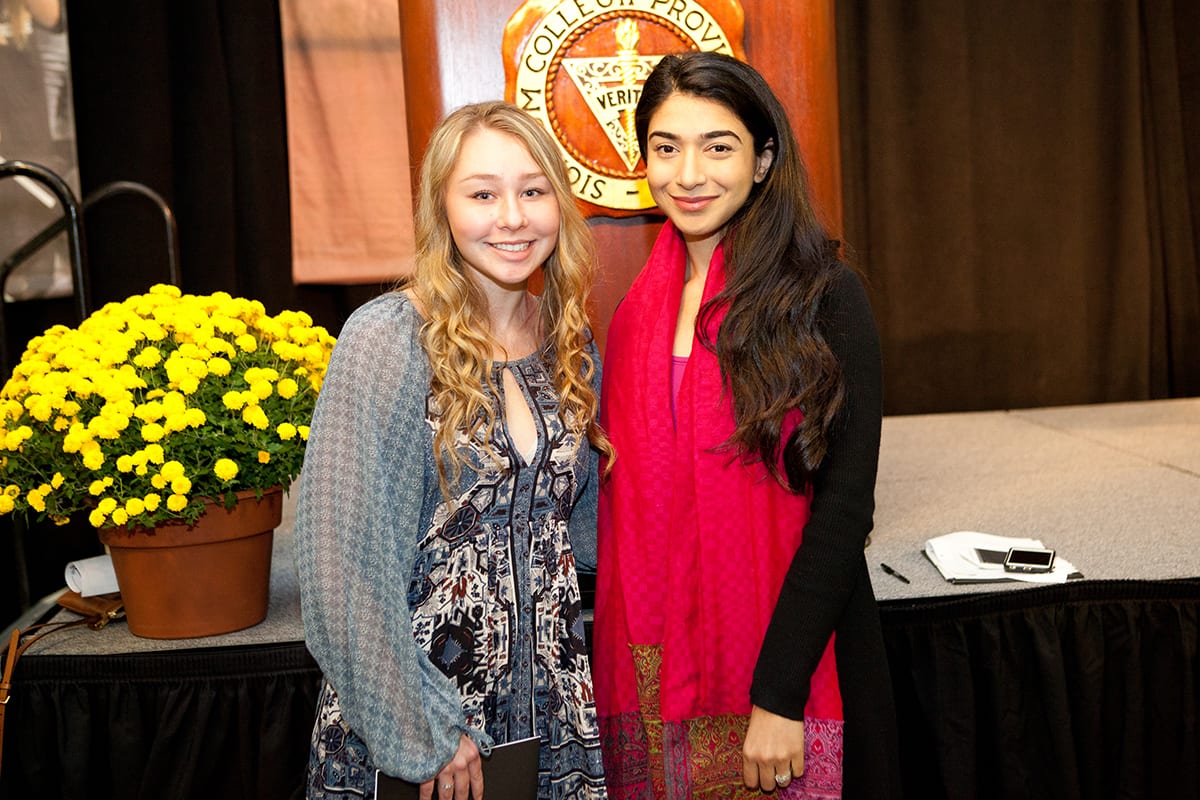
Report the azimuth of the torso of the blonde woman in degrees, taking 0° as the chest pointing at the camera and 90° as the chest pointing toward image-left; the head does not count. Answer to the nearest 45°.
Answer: approximately 315°

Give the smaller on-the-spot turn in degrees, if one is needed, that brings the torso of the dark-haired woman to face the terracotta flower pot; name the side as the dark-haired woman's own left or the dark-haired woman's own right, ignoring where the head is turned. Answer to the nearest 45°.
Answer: approximately 45° to the dark-haired woman's own right

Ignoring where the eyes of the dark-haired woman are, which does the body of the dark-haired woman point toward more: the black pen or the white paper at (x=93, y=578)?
the white paper

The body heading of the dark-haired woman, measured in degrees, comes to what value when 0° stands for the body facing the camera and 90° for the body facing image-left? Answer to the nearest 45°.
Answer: approximately 45°

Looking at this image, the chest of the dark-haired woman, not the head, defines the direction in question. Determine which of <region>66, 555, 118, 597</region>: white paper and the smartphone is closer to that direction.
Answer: the white paper

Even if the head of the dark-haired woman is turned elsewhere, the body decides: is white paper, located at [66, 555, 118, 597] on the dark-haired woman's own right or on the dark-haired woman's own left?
on the dark-haired woman's own right

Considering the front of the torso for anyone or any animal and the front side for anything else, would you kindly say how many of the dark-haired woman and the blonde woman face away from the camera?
0

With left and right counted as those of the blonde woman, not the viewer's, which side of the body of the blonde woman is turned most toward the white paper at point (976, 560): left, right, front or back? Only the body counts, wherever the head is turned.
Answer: left

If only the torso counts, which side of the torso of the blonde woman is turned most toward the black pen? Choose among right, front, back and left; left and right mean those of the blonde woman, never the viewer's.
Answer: left

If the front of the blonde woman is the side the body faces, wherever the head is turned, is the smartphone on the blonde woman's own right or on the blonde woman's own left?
on the blonde woman's own left
